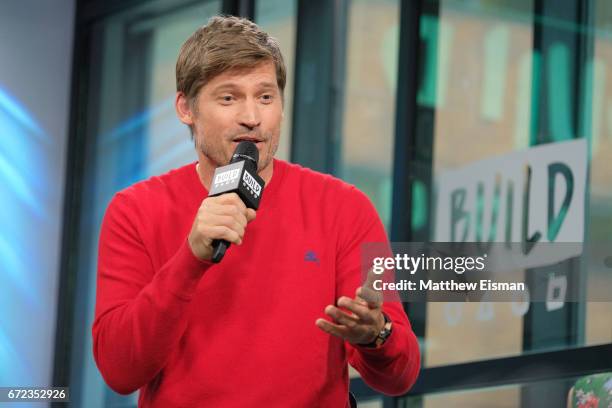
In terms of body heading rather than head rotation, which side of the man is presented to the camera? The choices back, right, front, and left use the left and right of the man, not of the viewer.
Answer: front
